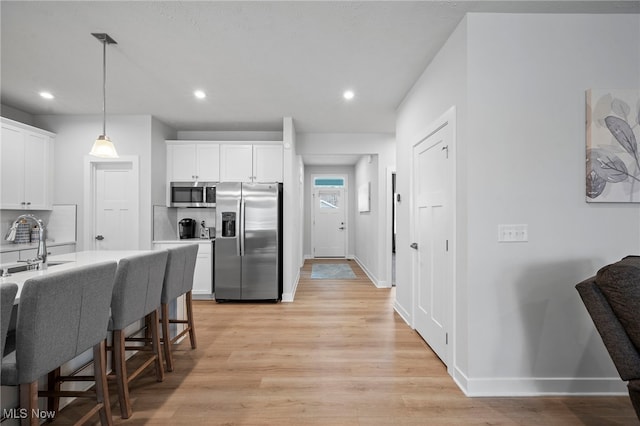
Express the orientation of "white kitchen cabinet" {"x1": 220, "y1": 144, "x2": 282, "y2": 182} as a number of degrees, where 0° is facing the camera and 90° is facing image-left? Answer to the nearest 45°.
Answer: approximately 0°

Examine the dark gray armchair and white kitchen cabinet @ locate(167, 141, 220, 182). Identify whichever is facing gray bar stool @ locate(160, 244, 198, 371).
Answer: the white kitchen cabinet

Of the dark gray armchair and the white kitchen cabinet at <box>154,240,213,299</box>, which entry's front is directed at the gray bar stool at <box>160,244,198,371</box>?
the white kitchen cabinet

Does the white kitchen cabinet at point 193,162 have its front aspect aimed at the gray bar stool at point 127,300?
yes

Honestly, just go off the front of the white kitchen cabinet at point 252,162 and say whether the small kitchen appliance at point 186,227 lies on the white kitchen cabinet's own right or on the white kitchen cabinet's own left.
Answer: on the white kitchen cabinet's own right

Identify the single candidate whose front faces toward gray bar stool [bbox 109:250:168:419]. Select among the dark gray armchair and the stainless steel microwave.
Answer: the stainless steel microwave

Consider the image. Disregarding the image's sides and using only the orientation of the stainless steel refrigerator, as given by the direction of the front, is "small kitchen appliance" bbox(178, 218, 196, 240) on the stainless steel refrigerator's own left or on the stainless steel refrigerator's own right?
on the stainless steel refrigerator's own right

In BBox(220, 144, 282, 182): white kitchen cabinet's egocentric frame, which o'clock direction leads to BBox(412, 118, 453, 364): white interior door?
The white interior door is roughly at 11 o'clock from the white kitchen cabinet.
